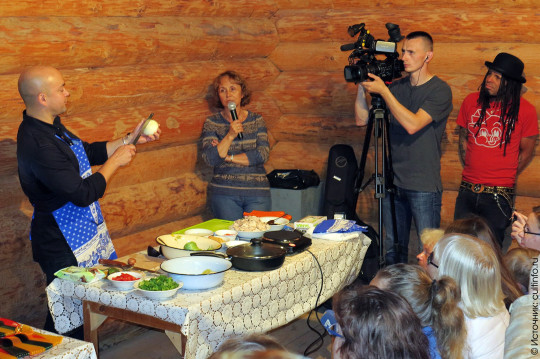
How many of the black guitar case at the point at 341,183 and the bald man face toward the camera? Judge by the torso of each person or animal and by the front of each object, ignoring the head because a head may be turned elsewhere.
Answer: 1

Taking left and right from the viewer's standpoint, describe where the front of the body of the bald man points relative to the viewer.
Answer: facing to the right of the viewer

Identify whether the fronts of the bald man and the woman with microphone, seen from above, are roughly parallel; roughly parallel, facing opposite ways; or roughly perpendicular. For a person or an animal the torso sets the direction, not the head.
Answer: roughly perpendicular

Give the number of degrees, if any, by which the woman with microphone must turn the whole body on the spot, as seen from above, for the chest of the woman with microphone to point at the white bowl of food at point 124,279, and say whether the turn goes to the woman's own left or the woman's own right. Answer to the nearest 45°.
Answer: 0° — they already face it

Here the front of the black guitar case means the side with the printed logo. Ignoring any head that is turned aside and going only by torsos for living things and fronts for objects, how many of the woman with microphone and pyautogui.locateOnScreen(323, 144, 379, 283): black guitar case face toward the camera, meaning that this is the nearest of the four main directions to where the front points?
2

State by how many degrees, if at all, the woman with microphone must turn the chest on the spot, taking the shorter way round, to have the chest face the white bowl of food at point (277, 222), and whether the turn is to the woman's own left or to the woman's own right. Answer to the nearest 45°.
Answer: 0° — they already face it

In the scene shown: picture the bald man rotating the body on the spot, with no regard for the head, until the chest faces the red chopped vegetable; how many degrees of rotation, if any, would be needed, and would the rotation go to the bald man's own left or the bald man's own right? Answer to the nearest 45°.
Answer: approximately 45° to the bald man's own right

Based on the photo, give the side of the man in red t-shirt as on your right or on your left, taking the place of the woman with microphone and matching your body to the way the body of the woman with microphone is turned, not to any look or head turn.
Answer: on your left

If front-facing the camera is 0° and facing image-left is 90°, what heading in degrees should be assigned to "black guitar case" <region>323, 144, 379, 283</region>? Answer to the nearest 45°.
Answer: approximately 0°

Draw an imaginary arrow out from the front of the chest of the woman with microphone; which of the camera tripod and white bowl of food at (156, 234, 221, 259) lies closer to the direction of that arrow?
the white bowl of food
